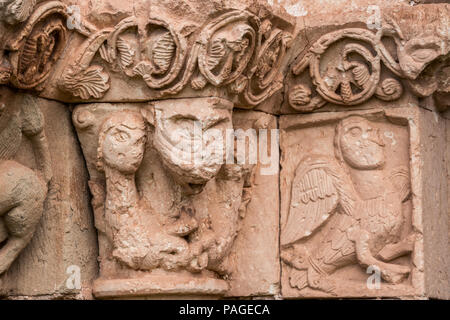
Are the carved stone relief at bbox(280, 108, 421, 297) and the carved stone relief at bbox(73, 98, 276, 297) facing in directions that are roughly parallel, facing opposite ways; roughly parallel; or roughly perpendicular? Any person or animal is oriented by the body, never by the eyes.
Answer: roughly parallel

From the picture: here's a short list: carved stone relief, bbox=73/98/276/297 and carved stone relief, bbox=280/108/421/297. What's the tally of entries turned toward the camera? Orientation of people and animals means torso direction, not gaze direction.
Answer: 2

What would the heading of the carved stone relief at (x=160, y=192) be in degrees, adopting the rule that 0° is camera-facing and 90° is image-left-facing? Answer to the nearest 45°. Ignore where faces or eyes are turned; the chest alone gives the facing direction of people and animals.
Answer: approximately 0°

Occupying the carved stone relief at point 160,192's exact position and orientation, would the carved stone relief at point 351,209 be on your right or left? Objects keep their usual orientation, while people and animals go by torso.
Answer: on your left

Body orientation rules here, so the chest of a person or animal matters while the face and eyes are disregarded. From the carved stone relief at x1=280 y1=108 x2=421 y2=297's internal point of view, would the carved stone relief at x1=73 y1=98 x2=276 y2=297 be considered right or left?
on its right
